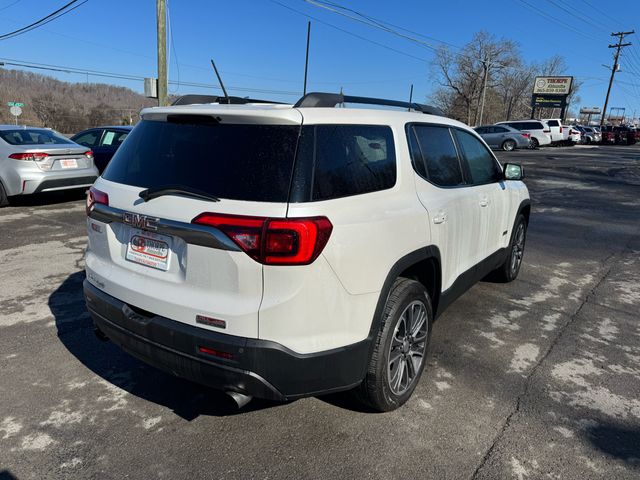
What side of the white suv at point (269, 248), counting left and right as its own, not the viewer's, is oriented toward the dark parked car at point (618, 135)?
front

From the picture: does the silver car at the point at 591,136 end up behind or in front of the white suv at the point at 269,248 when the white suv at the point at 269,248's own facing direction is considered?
in front

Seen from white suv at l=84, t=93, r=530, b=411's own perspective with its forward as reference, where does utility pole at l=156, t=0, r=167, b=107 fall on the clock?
The utility pole is roughly at 10 o'clock from the white suv.

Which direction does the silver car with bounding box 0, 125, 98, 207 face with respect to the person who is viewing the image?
facing away from the viewer and to the left of the viewer

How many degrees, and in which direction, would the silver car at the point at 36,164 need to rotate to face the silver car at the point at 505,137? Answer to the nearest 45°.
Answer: approximately 90° to its right

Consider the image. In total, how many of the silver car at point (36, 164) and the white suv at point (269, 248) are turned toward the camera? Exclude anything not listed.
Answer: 0

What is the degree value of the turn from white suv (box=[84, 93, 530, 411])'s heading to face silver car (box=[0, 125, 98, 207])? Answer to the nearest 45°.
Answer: approximately 90° to its left

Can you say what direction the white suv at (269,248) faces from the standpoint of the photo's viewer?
facing away from the viewer and to the right of the viewer
